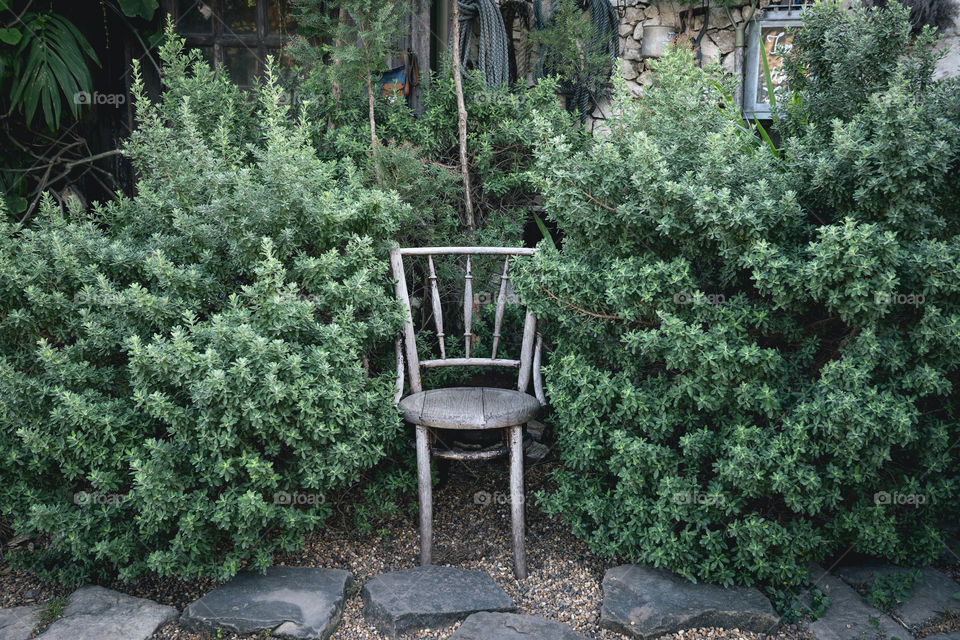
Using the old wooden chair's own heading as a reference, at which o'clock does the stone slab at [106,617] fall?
The stone slab is roughly at 2 o'clock from the old wooden chair.

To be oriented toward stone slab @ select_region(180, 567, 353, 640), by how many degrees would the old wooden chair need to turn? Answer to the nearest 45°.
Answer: approximately 45° to its right

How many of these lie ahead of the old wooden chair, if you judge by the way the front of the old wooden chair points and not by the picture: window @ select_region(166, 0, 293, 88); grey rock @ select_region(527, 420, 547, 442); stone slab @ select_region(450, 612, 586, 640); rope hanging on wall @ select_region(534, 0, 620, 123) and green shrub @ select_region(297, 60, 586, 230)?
1

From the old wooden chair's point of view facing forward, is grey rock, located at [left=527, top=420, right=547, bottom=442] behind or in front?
behind

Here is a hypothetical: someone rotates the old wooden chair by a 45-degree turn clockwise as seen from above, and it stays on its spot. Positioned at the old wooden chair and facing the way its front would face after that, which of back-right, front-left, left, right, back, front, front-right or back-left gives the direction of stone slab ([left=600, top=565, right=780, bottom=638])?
left

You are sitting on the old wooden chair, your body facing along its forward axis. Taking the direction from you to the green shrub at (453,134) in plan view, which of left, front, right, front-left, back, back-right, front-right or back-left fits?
back

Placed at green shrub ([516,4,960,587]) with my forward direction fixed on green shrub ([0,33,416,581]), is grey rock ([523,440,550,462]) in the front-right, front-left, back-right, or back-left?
front-right

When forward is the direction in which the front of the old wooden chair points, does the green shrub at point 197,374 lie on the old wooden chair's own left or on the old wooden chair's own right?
on the old wooden chair's own right

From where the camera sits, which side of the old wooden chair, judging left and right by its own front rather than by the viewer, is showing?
front

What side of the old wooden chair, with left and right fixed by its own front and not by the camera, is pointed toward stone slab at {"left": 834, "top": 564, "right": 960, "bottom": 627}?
left

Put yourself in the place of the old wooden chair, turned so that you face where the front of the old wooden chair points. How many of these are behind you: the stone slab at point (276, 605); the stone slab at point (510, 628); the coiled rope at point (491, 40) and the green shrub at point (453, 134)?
2

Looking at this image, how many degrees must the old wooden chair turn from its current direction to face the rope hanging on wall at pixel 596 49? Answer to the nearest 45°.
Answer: approximately 180°

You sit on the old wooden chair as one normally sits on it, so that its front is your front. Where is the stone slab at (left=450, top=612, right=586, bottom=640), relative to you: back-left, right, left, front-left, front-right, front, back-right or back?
front

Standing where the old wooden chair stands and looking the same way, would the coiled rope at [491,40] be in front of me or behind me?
behind

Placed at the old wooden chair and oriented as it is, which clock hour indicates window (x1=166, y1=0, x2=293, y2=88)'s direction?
The window is roughly at 5 o'clock from the old wooden chair.
